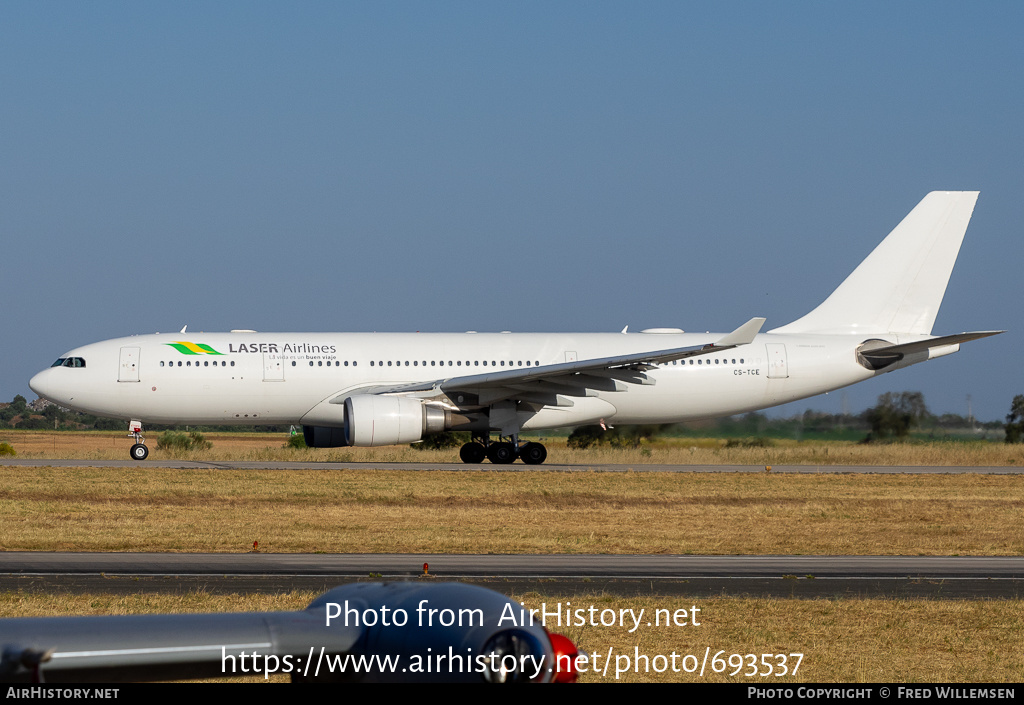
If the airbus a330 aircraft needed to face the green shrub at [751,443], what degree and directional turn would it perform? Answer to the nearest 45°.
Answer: approximately 135° to its right

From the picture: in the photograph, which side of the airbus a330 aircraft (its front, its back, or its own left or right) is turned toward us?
left
